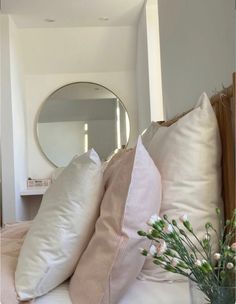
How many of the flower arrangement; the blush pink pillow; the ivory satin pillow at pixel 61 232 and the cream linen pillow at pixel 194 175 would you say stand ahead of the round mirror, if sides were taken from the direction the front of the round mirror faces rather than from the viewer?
4

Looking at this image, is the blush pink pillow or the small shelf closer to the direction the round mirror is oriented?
the blush pink pillow

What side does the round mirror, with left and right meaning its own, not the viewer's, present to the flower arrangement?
front

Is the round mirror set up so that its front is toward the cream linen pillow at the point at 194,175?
yes

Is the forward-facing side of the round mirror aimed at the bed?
yes

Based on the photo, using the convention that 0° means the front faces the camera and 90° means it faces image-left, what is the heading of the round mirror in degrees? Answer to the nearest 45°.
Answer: approximately 0°

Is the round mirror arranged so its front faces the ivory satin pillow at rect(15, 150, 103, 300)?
yes

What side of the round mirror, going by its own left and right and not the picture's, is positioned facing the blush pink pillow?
front

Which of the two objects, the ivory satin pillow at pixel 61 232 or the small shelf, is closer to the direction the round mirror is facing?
the ivory satin pillow
